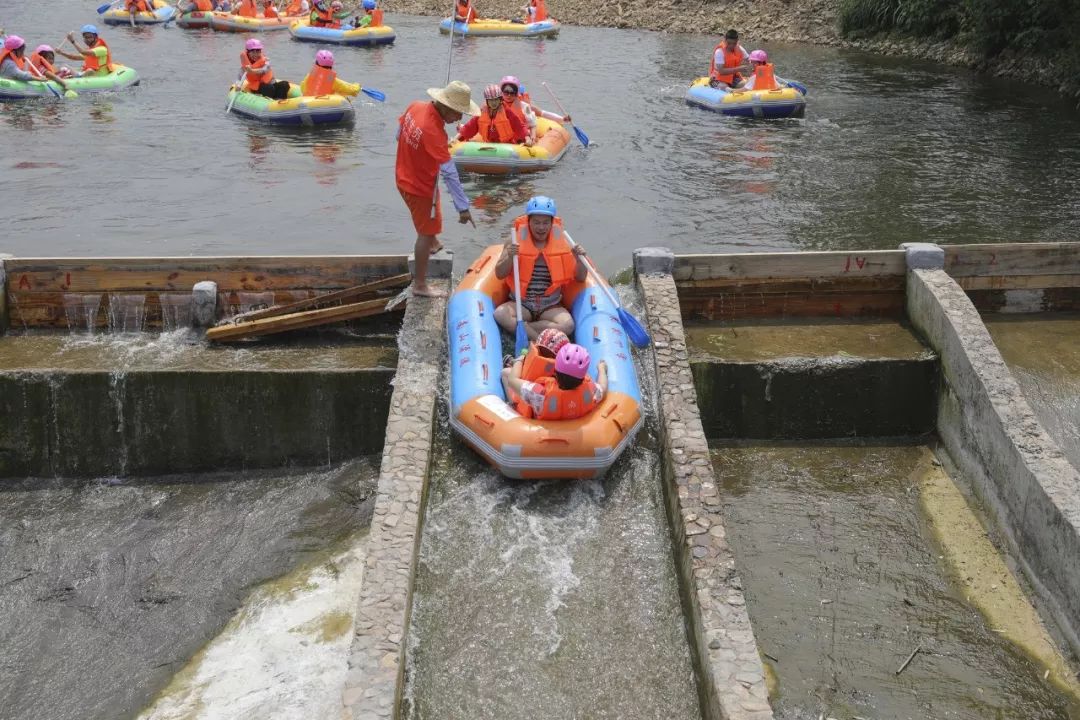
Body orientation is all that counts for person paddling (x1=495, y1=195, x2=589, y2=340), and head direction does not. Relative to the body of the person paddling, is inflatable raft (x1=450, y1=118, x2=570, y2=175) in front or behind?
behind

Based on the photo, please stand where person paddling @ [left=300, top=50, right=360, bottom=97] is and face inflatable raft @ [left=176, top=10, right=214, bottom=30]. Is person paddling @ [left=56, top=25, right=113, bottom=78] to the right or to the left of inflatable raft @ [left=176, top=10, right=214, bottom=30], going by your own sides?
left

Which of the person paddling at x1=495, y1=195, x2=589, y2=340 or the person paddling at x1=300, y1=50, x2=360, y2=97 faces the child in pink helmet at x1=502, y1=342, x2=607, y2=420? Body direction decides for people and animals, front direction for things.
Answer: the person paddling at x1=495, y1=195, x2=589, y2=340

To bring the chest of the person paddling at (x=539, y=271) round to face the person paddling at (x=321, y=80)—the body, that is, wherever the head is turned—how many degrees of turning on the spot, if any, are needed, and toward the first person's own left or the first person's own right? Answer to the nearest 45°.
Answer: approximately 180°

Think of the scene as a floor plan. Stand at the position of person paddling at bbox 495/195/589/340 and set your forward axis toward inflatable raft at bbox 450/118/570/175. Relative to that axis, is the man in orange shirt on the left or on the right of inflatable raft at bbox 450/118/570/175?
left

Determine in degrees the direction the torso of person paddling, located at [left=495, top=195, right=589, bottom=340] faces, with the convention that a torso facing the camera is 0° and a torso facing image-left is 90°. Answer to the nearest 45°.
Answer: approximately 0°
